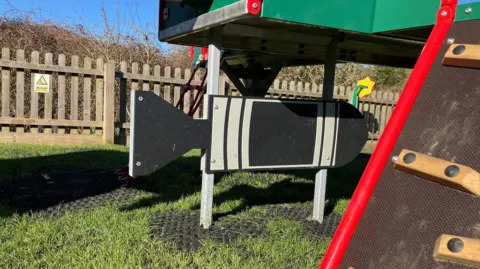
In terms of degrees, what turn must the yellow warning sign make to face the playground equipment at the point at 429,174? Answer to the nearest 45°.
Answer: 0° — it already faces it

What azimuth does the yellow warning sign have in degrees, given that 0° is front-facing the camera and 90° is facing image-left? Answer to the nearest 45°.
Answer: approximately 0°
